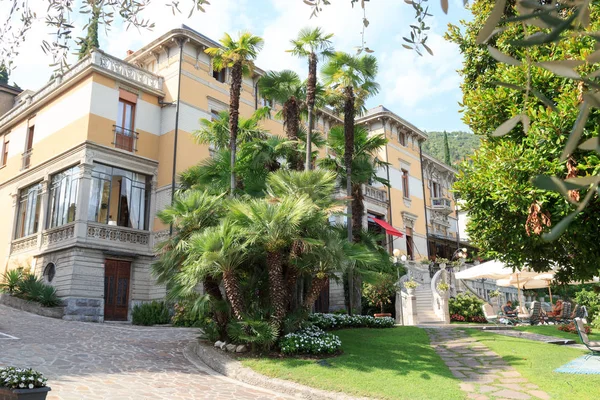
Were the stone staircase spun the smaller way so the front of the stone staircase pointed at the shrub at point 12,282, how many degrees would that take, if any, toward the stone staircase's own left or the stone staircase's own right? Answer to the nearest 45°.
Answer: approximately 45° to the stone staircase's own right

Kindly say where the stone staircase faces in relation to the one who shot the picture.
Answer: facing the viewer

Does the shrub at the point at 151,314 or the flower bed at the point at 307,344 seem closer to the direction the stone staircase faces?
the flower bed

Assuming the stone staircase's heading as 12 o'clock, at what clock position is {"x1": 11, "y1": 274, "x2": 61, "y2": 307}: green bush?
The green bush is roughly at 2 o'clock from the stone staircase.

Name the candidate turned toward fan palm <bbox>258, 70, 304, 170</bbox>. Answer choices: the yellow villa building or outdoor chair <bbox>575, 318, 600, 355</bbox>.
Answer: the yellow villa building

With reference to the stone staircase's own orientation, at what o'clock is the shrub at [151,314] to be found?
The shrub is roughly at 2 o'clock from the stone staircase.

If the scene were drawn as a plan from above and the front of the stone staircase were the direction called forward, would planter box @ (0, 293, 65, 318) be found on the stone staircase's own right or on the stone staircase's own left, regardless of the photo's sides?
on the stone staircase's own right

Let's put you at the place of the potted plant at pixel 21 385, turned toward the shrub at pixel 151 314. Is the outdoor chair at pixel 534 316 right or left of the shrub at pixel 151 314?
right

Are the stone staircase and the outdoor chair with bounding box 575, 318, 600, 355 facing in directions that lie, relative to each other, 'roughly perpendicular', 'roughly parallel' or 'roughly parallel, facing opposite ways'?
roughly perpendicular

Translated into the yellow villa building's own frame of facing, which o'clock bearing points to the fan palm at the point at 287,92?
The fan palm is roughly at 12 o'clock from the yellow villa building.

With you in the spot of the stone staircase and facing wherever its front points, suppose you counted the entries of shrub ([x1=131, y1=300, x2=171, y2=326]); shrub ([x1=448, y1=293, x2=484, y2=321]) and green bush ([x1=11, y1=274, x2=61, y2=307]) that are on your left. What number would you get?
1
